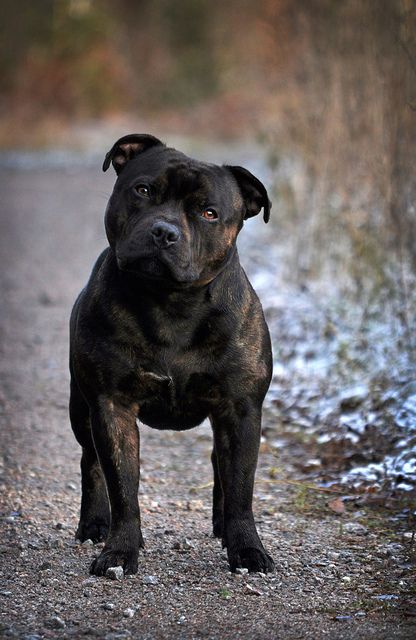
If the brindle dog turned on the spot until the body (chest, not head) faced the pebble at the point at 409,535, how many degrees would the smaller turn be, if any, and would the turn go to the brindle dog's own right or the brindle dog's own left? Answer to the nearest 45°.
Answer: approximately 135° to the brindle dog's own left

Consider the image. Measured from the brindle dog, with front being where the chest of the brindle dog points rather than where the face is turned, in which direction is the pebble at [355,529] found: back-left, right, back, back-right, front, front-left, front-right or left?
back-left

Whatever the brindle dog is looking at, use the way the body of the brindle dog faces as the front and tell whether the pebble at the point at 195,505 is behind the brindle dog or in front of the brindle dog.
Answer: behind

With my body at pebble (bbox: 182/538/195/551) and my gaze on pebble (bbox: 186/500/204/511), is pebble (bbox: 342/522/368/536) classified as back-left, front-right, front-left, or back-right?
front-right

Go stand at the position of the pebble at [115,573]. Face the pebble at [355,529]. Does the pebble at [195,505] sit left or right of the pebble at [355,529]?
left

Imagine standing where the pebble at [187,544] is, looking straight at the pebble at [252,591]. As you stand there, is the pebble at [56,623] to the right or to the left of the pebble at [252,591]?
right

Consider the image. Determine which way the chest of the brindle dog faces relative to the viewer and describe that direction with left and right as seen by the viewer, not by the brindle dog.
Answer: facing the viewer
